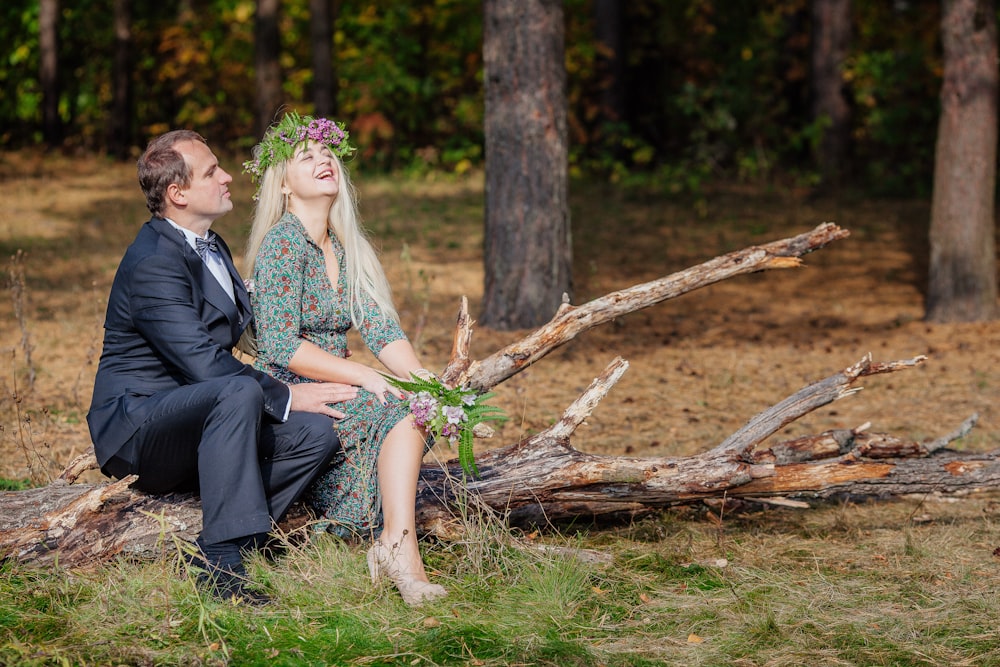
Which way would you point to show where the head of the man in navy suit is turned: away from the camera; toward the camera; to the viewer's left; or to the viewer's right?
to the viewer's right

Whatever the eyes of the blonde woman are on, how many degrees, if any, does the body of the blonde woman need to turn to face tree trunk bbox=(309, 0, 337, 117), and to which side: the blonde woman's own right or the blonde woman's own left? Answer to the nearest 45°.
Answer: approximately 135° to the blonde woman's own left

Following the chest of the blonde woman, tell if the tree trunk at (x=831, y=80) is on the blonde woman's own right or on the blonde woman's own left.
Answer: on the blonde woman's own left

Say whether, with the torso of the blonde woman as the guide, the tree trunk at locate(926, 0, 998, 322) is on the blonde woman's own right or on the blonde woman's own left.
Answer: on the blonde woman's own left

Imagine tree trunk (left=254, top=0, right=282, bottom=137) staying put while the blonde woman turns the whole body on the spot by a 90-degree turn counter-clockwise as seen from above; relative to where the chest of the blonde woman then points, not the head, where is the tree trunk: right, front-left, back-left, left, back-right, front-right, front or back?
front-left

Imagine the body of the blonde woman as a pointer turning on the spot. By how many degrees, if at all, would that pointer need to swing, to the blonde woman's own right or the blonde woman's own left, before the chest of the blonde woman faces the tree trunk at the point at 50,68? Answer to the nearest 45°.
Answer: approximately 135° to the blonde woman's own left

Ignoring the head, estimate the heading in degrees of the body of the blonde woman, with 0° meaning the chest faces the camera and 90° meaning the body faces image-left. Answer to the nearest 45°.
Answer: approximately 315°

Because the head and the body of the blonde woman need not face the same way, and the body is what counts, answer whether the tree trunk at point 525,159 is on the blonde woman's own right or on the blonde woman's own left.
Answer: on the blonde woman's own left
